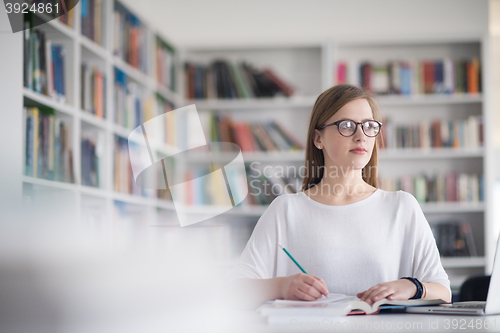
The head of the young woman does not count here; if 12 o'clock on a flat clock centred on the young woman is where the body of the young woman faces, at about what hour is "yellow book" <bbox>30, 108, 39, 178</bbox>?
The yellow book is roughly at 4 o'clock from the young woman.

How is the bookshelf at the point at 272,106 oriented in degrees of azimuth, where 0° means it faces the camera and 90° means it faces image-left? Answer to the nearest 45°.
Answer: approximately 0°

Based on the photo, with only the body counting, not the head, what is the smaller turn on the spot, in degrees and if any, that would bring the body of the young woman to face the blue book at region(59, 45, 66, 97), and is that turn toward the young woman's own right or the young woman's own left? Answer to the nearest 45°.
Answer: approximately 135° to the young woman's own right

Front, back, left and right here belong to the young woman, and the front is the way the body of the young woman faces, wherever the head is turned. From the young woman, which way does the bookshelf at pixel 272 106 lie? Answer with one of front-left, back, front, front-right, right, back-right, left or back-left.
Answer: back

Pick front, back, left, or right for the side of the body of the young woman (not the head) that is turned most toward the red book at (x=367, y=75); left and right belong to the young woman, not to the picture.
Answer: back

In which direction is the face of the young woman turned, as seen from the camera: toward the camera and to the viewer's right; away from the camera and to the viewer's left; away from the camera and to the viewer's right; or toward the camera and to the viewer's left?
toward the camera and to the viewer's right

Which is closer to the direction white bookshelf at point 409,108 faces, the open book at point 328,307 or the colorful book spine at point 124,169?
the open book

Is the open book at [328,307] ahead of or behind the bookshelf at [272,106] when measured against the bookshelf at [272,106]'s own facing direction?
ahead

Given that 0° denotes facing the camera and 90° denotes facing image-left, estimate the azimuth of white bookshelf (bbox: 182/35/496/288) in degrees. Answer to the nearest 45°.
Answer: approximately 0°
